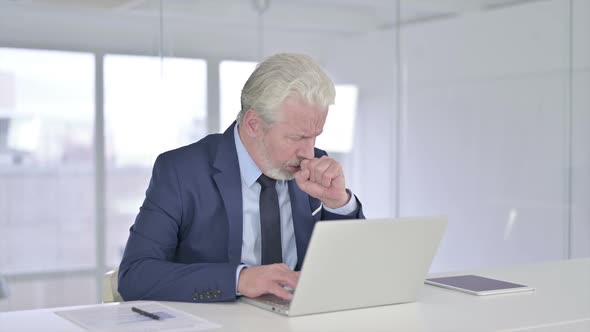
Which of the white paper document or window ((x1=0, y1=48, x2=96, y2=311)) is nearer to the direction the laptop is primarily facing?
the window

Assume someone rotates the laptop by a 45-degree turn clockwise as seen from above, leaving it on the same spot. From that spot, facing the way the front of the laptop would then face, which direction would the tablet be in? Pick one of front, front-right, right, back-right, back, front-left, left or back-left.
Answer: front-right

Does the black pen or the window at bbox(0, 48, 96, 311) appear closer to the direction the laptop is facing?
the window

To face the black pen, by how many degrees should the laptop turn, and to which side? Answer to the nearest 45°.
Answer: approximately 45° to its left

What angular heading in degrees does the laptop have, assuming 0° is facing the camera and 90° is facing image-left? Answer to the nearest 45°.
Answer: approximately 135°

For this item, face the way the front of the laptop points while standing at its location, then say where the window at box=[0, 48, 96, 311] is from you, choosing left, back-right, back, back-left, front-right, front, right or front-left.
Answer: front

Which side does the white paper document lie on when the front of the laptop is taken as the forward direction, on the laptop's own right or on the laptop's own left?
on the laptop's own left
